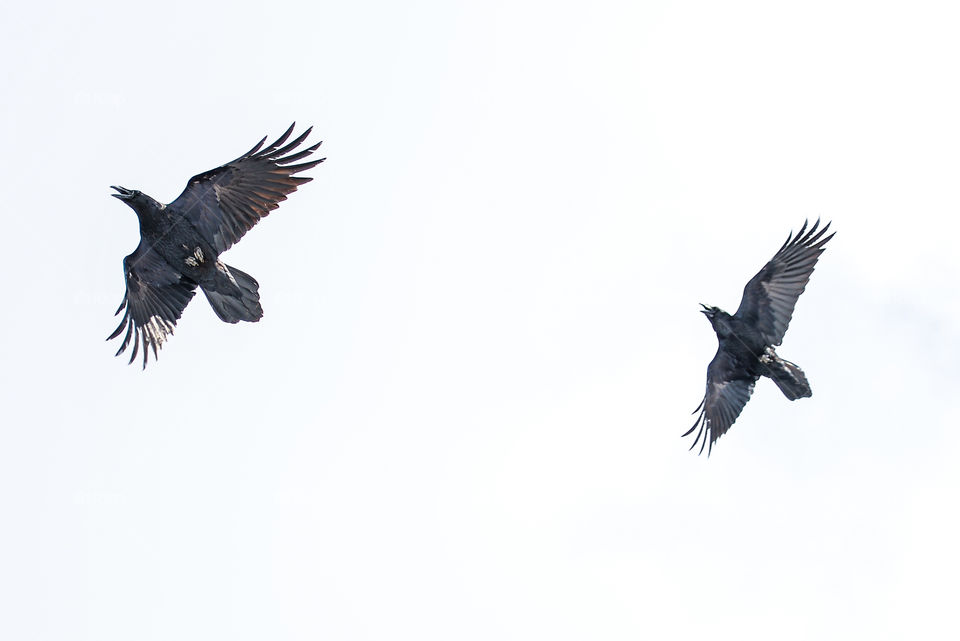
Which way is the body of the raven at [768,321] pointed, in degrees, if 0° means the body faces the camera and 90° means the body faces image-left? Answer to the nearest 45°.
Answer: approximately 90°

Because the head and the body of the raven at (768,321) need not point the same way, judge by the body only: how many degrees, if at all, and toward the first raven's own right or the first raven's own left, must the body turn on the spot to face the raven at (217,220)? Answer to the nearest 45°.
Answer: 0° — it already faces it
